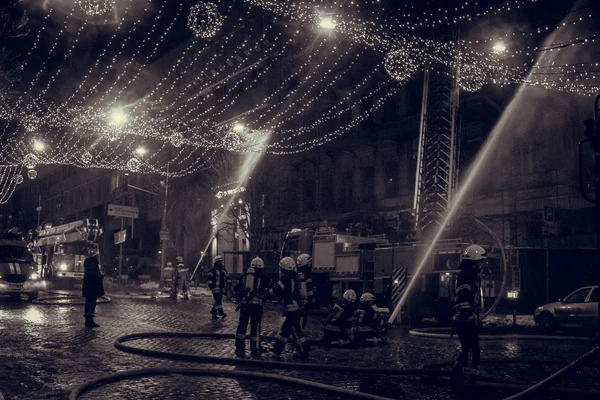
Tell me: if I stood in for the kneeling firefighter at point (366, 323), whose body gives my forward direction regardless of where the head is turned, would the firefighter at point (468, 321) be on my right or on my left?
on my right

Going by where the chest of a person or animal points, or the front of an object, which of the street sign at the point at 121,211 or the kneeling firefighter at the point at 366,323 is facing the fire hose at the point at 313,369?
the street sign

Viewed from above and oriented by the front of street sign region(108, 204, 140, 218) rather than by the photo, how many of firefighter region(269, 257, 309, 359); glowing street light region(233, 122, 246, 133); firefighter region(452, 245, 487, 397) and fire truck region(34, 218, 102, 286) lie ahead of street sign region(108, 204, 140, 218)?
2

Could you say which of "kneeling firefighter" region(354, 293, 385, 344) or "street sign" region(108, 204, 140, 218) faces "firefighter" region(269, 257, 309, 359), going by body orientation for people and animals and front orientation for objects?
the street sign

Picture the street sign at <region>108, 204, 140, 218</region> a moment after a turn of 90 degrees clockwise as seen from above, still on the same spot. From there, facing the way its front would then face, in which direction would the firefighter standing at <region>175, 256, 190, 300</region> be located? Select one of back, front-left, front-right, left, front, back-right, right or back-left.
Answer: back-left

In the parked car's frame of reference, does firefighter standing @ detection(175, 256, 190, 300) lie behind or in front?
in front

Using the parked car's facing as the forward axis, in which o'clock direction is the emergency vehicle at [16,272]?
The emergency vehicle is roughly at 12 o'clock from the parked car.

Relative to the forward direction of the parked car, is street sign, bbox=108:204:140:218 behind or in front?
in front

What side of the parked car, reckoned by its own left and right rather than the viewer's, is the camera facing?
left

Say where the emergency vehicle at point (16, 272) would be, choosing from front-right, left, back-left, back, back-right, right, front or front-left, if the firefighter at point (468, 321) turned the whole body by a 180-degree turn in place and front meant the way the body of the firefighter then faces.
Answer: front-right
